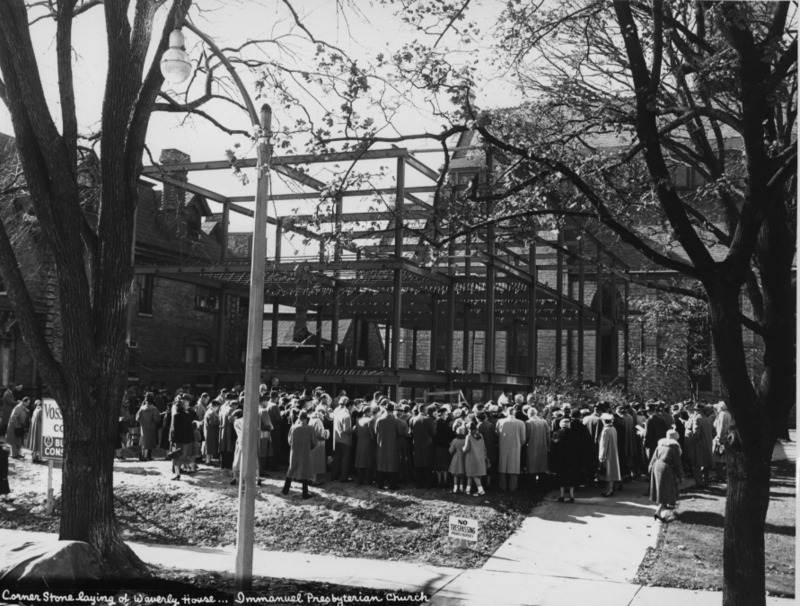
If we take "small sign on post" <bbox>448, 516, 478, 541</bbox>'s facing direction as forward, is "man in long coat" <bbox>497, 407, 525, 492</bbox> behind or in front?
behind

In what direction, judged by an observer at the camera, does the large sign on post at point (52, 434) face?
facing the viewer

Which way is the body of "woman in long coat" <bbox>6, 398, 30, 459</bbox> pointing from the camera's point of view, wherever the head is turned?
to the viewer's right

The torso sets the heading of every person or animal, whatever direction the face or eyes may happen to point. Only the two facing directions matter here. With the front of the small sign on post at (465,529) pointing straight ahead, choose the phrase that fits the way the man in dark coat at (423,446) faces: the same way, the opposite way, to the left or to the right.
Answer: the opposite way

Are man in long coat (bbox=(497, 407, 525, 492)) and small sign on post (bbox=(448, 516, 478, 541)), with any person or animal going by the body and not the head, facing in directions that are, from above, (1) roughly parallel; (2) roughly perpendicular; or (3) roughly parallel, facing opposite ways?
roughly parallel, facing opposite ways

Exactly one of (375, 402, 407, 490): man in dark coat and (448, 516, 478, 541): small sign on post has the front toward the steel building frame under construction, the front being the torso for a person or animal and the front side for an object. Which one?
the man in dark coat

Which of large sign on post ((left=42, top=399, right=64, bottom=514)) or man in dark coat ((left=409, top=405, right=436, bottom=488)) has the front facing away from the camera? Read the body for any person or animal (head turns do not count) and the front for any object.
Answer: the man in dark coat

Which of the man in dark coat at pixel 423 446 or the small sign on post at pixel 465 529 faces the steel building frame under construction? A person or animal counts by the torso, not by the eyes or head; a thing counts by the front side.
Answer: the man in dark coat

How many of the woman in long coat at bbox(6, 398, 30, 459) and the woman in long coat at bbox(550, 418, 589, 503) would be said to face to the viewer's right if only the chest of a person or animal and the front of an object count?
1

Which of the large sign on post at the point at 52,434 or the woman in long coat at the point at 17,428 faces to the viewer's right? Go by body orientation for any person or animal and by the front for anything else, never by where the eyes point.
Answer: the woman in long coat

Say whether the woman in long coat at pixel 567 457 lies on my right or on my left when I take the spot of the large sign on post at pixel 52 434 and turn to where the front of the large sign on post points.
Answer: on my left

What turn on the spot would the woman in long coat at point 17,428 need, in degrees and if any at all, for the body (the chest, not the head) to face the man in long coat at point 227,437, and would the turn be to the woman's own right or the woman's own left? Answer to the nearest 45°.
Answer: approximately 45° to the woman's own right

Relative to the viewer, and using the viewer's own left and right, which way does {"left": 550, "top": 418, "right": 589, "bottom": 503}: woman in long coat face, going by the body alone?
facing away from the viewer

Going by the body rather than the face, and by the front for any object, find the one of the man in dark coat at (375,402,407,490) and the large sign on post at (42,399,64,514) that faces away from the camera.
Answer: the man in dark coat

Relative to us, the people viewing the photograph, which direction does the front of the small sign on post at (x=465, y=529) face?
facing the viewer

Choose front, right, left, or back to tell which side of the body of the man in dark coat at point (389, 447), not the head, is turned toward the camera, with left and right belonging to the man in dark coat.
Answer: back

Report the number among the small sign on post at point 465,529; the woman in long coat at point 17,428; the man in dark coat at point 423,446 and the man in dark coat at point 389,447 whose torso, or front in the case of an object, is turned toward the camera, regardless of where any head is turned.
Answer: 1
